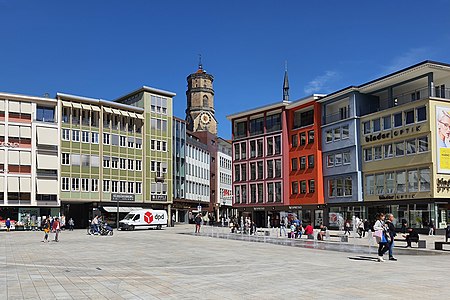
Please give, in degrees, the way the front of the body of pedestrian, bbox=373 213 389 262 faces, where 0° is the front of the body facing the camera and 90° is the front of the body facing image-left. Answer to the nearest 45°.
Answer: approximately 315°
